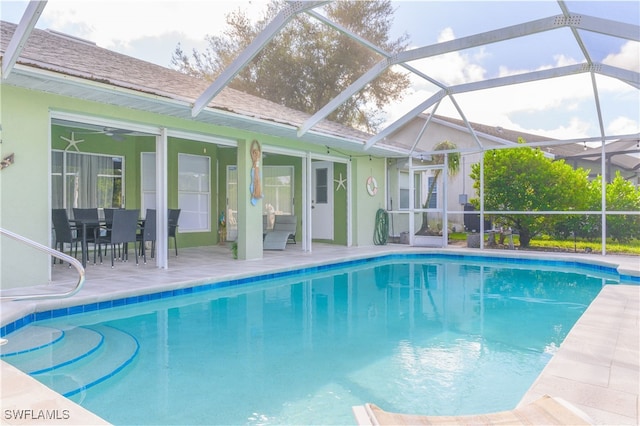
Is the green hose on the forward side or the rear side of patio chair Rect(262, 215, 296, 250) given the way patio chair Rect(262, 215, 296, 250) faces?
on the rear side

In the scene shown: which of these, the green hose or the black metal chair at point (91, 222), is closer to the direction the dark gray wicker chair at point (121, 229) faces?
the black metal chair

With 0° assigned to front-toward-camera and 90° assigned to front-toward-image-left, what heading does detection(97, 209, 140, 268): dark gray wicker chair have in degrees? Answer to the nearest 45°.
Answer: approximately 135°

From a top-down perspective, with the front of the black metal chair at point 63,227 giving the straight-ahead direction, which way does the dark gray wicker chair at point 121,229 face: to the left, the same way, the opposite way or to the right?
to the left

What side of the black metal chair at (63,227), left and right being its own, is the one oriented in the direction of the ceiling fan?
front

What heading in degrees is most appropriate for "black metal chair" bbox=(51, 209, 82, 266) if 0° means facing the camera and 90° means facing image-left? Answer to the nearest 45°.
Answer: approximately 225°

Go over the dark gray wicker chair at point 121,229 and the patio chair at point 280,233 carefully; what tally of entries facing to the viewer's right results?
0

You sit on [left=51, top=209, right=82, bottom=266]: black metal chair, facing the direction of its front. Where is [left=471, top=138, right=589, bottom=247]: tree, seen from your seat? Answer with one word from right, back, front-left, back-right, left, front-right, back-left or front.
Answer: front-right
